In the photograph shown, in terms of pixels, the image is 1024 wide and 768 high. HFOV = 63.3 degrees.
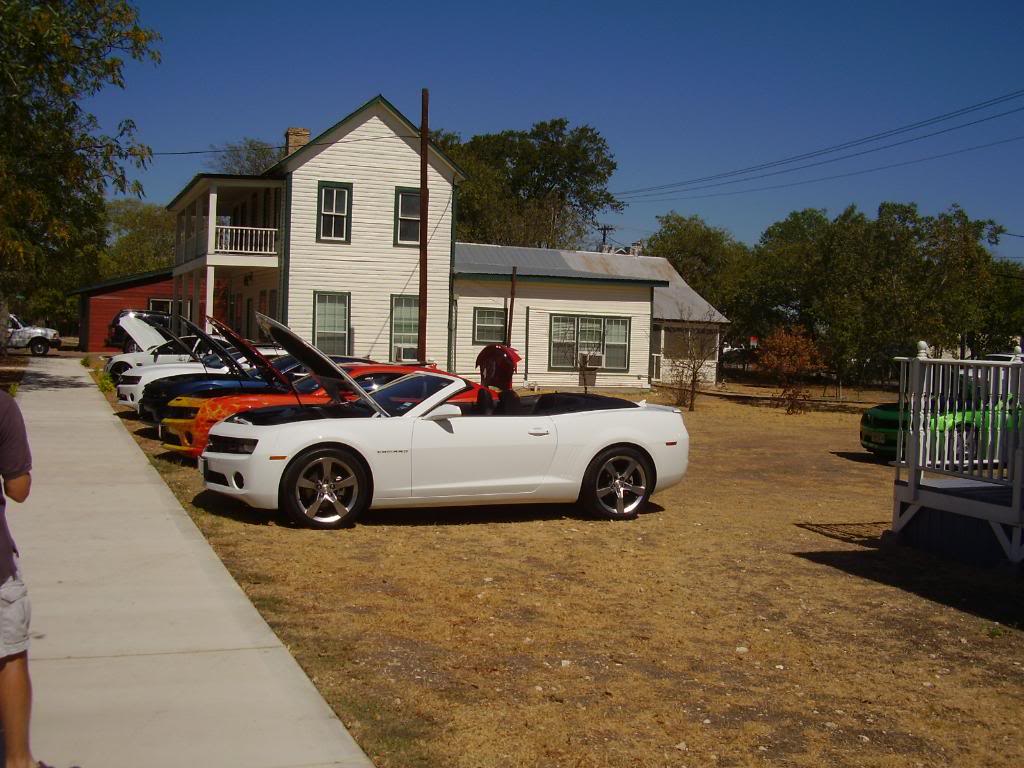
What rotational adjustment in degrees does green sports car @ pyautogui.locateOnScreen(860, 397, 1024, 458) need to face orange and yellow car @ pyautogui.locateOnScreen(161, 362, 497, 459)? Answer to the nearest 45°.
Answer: approximately 45° to its right

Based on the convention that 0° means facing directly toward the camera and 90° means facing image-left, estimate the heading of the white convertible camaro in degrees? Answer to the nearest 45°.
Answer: approximately 90°

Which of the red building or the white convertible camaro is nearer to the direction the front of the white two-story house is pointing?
the red building

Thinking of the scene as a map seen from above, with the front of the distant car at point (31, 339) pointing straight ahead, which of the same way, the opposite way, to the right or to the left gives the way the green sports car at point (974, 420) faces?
the opposite way

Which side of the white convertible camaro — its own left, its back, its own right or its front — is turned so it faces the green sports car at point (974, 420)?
back

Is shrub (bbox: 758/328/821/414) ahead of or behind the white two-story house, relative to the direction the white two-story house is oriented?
behind

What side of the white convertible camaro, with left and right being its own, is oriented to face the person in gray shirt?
left

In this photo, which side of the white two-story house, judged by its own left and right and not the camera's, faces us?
left

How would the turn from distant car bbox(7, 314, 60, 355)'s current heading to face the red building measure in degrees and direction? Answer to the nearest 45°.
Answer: approximately 45° to its left
